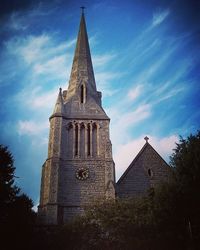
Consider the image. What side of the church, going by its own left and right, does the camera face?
front

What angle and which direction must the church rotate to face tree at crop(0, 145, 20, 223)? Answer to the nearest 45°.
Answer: approximately 45° to its right

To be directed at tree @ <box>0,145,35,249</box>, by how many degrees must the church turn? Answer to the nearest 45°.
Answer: approximately 45° to its right
